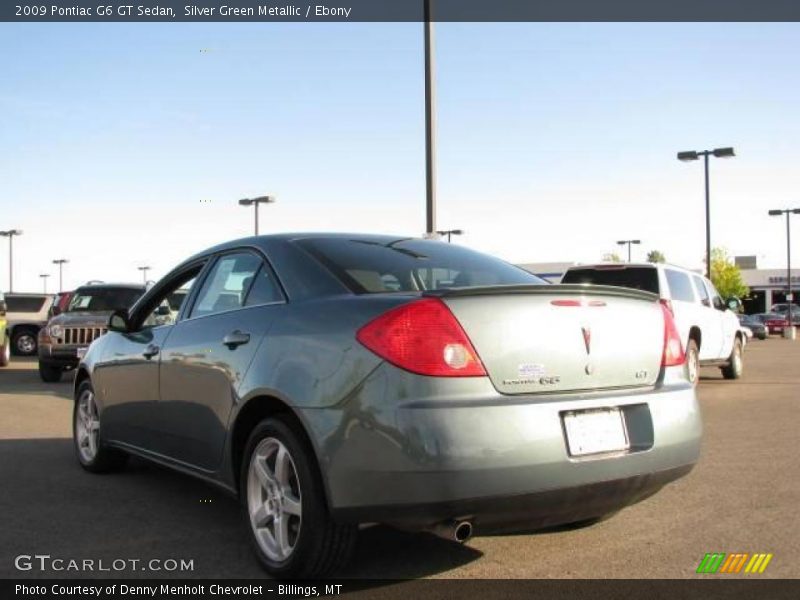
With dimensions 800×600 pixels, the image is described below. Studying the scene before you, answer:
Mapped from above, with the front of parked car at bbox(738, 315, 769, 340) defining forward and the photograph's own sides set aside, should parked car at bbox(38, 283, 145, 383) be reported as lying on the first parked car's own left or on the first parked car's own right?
on the first parked car's own right

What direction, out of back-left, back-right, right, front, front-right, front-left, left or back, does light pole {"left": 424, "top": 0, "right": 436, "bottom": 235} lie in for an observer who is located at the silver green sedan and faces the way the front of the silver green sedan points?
front-right

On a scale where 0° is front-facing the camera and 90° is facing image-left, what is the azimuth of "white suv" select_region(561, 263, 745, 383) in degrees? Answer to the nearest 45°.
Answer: approximately 225°

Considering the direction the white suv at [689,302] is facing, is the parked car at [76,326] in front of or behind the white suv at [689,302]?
behind

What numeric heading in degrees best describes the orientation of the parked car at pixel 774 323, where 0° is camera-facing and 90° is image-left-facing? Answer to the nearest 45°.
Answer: approximately 315°

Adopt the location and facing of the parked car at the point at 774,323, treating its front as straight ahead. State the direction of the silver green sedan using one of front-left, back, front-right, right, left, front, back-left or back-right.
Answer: front-right

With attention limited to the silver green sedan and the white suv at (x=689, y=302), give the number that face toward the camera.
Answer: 0

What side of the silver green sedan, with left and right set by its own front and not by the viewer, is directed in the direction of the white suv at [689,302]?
right

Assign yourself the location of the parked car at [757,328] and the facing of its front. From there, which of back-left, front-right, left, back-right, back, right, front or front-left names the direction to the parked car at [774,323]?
back-left
